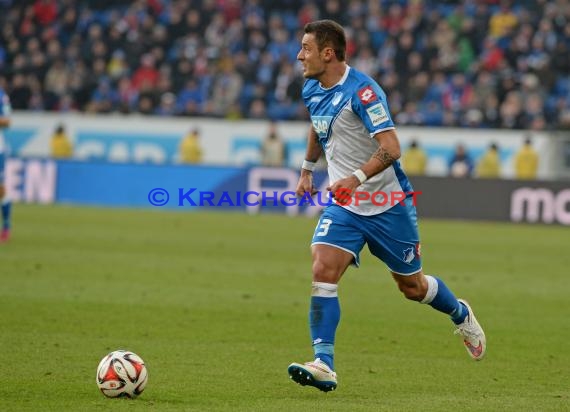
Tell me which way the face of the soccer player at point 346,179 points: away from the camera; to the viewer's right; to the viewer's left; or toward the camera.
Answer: to the viewer's left

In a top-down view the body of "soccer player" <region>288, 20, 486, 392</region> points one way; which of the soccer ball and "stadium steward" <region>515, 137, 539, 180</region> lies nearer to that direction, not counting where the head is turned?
the soccer ball

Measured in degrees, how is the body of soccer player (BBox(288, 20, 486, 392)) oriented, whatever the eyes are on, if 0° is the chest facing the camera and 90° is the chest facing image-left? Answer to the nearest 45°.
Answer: approximately 45°
